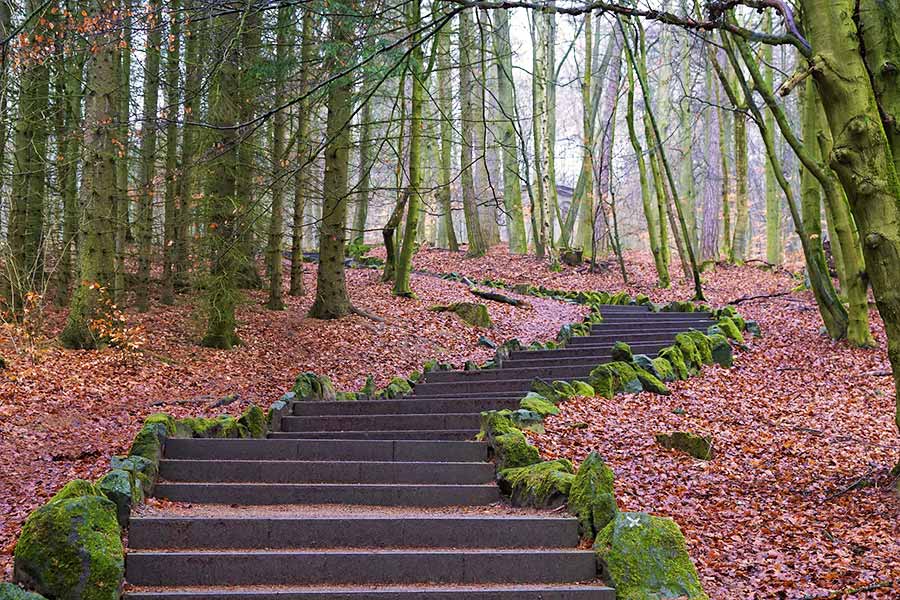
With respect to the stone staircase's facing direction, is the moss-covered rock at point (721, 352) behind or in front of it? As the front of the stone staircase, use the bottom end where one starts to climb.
behind

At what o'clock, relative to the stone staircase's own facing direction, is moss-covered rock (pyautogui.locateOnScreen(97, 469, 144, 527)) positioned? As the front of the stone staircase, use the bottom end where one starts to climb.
The moss-covered rock is roughly at 1 o'clock from the stone staircase.

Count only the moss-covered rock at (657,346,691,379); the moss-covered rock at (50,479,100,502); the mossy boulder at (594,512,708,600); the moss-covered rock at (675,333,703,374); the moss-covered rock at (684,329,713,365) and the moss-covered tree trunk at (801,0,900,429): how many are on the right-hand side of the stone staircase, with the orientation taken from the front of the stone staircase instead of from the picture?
1

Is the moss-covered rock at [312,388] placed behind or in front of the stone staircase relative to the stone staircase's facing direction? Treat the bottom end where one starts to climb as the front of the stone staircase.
behind

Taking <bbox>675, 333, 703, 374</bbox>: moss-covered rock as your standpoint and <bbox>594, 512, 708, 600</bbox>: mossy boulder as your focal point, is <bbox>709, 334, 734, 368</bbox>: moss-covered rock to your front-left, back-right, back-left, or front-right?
back-left

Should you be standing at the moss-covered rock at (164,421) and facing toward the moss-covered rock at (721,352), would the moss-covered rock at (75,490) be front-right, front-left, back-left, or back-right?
back-right

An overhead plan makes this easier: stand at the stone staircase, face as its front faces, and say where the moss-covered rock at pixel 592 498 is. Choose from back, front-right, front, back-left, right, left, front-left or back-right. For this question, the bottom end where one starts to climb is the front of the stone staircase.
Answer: left

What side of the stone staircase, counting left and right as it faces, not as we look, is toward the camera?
front

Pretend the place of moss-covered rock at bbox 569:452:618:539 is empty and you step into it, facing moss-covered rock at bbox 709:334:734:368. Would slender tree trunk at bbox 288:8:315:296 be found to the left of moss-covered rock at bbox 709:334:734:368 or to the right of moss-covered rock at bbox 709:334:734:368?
left

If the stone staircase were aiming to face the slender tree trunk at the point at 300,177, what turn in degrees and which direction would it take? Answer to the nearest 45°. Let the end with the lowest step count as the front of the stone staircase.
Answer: approximately 180°

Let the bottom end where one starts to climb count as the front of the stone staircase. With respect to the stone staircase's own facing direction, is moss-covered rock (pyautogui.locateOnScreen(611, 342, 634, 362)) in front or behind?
behind
